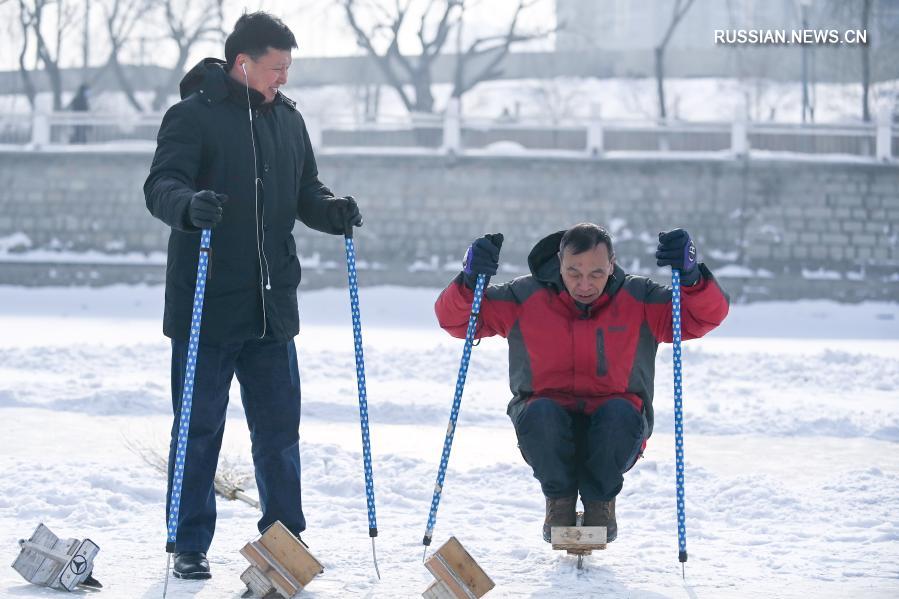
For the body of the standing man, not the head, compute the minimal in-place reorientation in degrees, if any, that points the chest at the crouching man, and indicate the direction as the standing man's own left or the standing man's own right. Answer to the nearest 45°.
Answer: approximately 45° to the standing man's own left

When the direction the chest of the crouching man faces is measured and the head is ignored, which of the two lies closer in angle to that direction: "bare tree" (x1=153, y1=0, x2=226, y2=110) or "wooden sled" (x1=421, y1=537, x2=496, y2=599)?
the wooden sled

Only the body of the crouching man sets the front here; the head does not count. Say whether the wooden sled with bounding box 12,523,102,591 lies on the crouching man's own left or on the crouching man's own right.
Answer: on the crouching man's own right

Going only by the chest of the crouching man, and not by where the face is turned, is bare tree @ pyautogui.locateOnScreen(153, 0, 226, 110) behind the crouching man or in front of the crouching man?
behind

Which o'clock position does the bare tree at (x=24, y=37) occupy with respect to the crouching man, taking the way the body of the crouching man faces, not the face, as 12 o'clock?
The bare tree is roughly at 5 o'clock from the crouching man.

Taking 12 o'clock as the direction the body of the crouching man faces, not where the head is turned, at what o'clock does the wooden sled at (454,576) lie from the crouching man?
The wooden sled is roughly at 1 o'clock from the crouching man.

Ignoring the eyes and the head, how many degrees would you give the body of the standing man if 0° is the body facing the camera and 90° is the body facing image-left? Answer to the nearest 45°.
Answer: approximately 315°

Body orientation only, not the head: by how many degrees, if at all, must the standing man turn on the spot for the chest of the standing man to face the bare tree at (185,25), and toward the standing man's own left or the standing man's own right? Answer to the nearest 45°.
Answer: approximately 135° to the standing man's own left

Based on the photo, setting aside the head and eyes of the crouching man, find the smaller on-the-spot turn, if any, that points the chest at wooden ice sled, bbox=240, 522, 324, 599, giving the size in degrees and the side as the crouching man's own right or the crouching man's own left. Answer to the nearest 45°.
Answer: approximately 45° to the crouching man's own right

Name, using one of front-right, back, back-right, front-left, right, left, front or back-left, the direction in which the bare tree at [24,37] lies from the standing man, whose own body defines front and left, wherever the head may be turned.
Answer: back-left
